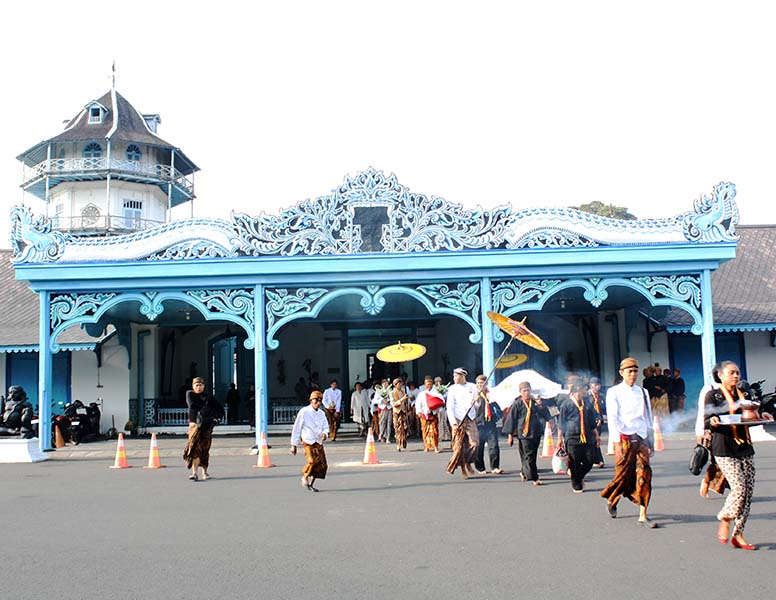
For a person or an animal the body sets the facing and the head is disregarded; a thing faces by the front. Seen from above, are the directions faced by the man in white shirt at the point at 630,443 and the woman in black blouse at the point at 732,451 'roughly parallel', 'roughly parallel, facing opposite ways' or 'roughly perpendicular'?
roughly parallel

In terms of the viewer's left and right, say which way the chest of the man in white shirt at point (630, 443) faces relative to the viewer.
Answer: facing the viewer and to the right of the viewer

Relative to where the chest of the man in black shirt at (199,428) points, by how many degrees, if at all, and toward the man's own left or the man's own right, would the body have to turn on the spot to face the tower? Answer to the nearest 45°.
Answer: approximately 180°

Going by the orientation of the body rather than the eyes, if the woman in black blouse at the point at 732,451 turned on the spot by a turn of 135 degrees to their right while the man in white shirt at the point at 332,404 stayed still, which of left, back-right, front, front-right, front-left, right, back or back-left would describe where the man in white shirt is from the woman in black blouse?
front-right

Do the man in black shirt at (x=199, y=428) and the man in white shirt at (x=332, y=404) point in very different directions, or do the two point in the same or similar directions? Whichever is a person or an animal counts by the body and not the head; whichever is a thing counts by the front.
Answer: same or similar directions

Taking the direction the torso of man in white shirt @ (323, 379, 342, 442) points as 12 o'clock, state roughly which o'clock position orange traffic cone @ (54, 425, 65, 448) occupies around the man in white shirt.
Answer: The orange traffic cone is roughly at 3 o'clock from the man in white shirt.

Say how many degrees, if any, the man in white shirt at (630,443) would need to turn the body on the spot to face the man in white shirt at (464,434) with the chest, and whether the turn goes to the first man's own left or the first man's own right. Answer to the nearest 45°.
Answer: approximately 180°

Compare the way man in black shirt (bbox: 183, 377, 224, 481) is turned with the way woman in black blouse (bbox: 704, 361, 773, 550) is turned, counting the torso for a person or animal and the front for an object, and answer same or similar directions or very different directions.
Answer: same or similar directions

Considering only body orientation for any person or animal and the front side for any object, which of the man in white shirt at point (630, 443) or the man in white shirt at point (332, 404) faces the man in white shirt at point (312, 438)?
the man in white shirt at point (332, 404)

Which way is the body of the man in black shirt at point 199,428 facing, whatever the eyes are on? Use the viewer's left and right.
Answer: facing the viewer

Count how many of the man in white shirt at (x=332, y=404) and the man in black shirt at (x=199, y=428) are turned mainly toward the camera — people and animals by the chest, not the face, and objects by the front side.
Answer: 2

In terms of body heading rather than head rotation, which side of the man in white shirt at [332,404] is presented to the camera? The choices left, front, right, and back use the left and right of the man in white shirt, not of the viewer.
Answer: front
